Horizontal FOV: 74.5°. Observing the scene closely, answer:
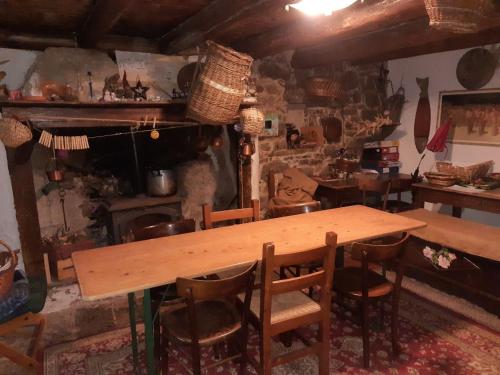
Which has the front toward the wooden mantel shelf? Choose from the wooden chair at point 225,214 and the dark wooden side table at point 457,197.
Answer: the dark wooden side table

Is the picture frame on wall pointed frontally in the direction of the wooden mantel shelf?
yes

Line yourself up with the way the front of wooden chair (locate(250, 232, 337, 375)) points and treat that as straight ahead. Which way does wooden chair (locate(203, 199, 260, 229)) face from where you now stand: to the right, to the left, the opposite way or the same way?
the opposite way

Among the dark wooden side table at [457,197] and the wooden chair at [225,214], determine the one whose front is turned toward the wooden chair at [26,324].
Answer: the dark wooden side table

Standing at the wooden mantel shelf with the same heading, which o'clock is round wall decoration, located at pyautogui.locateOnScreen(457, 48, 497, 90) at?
The round wall decoration is roughly at 9 o'clock from the wooden mantel shelf.

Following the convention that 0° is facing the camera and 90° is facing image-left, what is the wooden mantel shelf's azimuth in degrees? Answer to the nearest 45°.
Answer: approximately 0°

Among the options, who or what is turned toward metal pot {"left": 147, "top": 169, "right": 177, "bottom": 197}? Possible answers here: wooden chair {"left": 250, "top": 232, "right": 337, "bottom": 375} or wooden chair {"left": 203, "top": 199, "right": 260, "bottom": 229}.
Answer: wooden chair {"left": 250, "top": 232, "right": 337, "bottom": 375}
